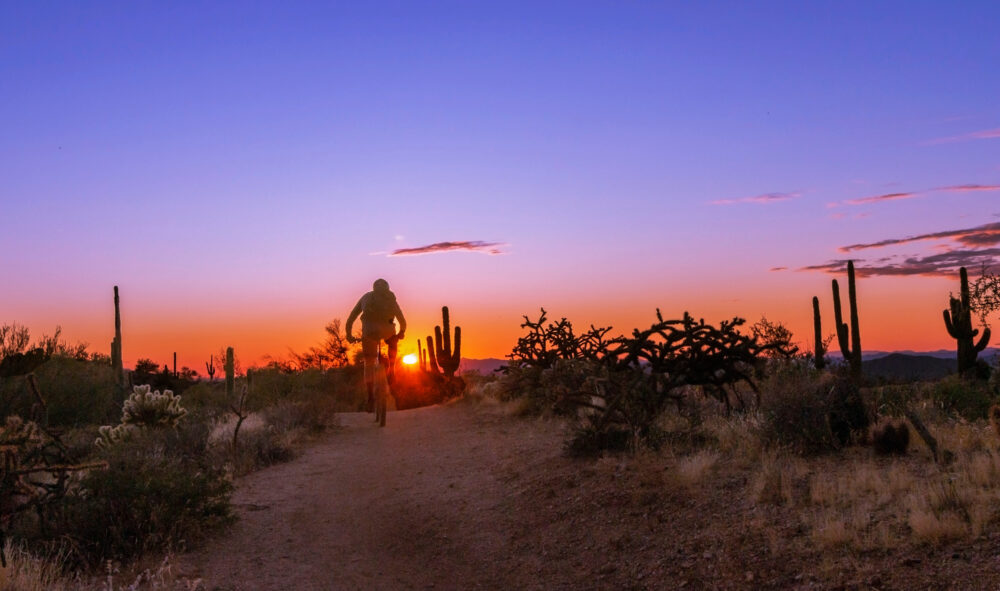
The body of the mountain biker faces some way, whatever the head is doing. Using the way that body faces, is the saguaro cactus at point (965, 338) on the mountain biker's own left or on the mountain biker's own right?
on the mountain biker's own right

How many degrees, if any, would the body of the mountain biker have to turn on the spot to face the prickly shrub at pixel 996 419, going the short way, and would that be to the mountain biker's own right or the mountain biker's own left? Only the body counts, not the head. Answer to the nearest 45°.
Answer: approximately 135° to the mountain biker's own right

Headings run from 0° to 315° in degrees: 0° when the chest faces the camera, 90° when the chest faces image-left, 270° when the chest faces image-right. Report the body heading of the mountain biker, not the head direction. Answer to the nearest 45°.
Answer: approximately 180°

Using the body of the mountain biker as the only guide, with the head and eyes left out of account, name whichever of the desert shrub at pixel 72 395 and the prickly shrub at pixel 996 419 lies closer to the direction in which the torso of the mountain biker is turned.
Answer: the desert shrub

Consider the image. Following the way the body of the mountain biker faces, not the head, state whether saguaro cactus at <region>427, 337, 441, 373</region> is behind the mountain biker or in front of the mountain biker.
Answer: in front

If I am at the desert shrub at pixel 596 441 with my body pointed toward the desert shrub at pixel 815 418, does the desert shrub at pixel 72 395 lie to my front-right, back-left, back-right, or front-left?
back-left

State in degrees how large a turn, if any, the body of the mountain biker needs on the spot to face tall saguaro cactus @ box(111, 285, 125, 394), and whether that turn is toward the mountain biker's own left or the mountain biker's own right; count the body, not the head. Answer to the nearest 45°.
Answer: approximately 45° to the mountain biker's own left

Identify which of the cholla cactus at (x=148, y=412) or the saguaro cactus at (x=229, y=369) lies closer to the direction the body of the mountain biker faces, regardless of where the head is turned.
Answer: the saguaro cactus

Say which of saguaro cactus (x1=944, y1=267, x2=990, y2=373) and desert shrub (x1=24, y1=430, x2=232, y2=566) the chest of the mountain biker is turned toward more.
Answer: the saguaro cactus

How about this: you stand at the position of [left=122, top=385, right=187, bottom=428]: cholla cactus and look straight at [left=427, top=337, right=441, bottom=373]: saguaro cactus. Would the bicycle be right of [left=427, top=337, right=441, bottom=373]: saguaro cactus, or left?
right

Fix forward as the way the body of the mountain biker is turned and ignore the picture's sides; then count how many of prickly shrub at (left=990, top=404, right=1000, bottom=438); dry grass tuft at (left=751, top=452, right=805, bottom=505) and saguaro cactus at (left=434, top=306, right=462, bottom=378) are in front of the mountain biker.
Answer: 1

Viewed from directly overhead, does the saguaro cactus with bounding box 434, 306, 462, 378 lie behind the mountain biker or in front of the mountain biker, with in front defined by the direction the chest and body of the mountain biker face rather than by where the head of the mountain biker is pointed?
in front

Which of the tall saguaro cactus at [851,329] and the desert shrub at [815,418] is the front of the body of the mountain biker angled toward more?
the tall saguaro cactus

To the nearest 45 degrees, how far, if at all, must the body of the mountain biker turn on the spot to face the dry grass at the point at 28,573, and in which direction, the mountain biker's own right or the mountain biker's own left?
approximately 180°
